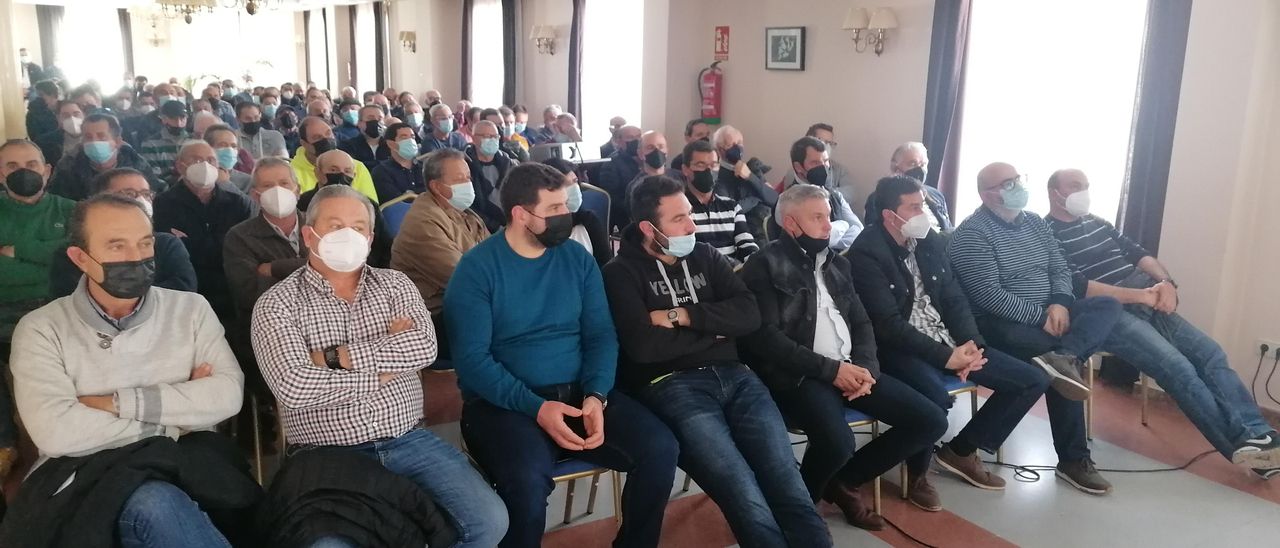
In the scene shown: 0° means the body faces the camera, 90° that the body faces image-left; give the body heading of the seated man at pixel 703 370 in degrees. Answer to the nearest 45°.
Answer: approximately 315°

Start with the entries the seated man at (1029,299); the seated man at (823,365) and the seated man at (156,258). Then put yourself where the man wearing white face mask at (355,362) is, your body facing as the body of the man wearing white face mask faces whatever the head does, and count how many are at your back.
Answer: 1

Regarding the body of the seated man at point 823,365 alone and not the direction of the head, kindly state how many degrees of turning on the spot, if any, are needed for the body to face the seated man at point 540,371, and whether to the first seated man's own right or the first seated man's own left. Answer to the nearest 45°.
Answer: approximately 90° to the first seated man's own right

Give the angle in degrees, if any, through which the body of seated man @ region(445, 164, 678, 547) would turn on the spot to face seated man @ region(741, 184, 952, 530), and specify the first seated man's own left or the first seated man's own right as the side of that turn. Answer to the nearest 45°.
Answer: approximately 45° to the first seated man's own left

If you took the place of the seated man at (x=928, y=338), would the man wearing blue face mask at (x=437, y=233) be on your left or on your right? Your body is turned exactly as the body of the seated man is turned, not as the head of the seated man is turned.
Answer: on your right

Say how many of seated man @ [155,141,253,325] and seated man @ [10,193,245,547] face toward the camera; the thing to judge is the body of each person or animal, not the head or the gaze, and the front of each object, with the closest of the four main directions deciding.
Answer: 2

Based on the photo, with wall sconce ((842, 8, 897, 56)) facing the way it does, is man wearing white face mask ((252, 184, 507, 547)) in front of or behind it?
in front

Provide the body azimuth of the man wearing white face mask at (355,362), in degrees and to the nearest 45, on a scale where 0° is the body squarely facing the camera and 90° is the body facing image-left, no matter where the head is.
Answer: approximately 315°

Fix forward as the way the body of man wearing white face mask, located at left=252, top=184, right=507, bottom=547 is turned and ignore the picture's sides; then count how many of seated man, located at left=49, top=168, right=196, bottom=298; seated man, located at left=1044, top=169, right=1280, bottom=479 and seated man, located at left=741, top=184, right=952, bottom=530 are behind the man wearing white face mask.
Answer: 1
